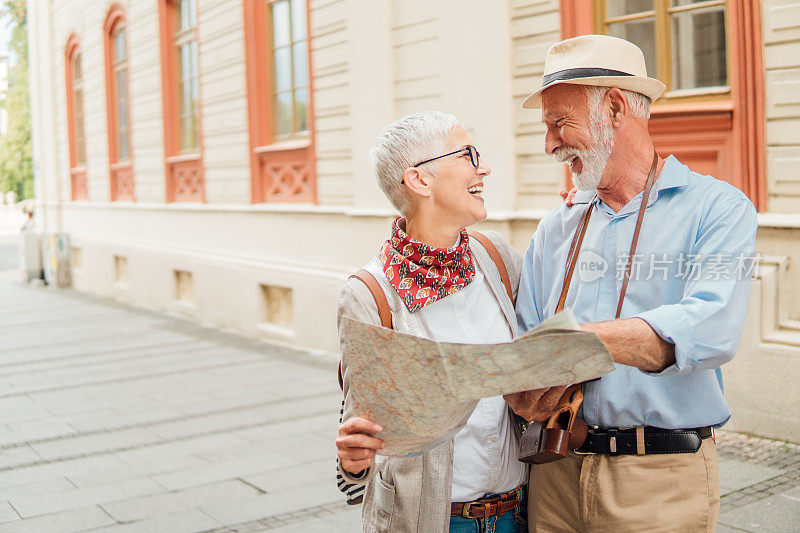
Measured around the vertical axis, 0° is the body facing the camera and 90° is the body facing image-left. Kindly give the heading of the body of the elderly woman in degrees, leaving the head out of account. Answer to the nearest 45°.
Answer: approximately 315°

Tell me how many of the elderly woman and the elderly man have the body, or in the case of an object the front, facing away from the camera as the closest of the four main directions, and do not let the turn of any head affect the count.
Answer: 0

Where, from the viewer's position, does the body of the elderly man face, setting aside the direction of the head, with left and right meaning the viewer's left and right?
facing the viewer and to the left of the viewer

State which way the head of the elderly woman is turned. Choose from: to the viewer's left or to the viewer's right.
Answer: to the viewer's right

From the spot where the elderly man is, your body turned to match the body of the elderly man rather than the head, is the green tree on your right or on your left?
on your right

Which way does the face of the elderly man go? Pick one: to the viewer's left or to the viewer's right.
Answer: to the viewer's left

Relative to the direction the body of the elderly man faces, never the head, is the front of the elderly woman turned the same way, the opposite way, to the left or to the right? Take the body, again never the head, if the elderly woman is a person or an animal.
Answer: to the left
